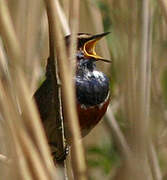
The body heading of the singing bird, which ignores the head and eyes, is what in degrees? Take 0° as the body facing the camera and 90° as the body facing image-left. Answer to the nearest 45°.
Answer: approximately 270°
